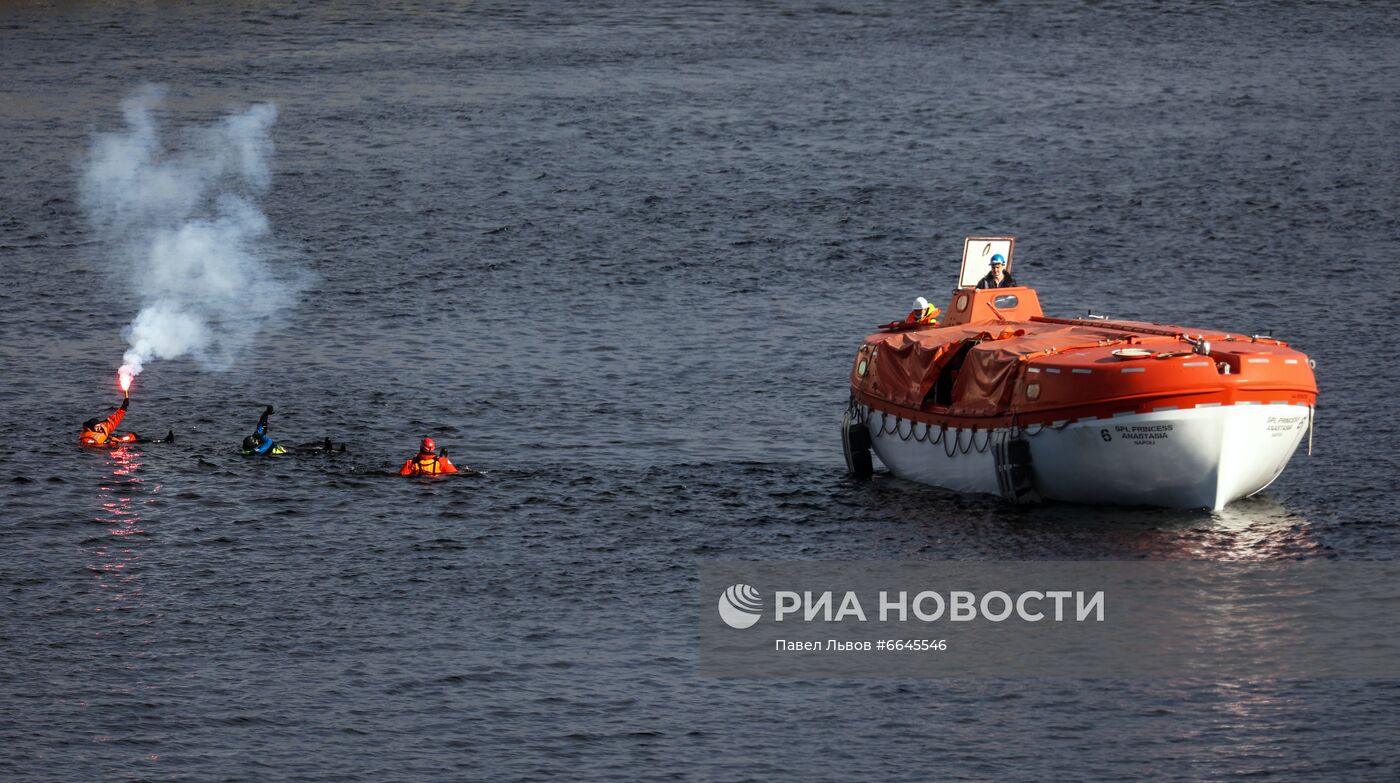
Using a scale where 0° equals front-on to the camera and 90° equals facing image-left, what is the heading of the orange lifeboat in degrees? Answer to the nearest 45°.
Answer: approximately 315°
